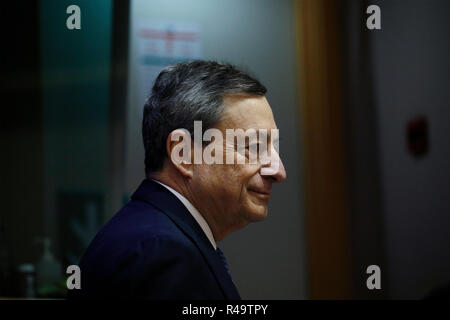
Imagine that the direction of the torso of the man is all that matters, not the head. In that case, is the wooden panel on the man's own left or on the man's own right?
on the man's own left

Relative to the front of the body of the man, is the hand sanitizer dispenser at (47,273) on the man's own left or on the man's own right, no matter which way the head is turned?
on the man's own left

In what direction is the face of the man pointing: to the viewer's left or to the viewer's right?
to the viewer's right

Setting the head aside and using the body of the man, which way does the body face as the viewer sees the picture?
to the viewer's right

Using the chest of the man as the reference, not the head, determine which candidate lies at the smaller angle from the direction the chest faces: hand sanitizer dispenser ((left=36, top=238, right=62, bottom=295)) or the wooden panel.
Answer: the wooden panel

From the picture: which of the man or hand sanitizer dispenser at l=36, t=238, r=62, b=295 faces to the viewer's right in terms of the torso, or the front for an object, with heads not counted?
the man
